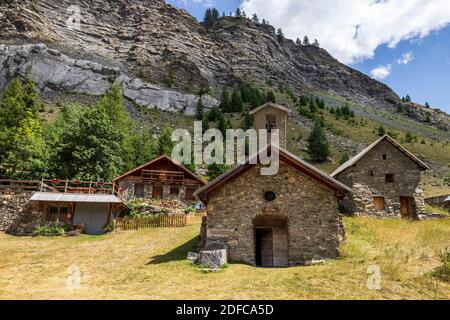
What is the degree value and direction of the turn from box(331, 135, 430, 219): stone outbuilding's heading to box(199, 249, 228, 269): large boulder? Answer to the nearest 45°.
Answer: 0° — it already faces it

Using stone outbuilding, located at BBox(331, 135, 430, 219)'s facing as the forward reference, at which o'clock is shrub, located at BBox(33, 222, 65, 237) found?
The shrub is roughly at 2 o'clock from the stone outbuilding.

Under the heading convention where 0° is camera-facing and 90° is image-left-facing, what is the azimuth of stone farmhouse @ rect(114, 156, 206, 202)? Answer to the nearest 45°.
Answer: approximately 0°

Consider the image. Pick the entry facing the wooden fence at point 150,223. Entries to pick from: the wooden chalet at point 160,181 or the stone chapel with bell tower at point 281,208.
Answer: the wooden chalet at point 160,181

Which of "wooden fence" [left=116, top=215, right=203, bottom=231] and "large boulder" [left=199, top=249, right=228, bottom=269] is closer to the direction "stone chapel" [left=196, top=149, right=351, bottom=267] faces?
the large boulder

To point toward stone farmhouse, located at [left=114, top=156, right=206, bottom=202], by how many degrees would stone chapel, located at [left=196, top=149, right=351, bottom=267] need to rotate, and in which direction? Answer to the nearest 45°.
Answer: approximately 135° to its right

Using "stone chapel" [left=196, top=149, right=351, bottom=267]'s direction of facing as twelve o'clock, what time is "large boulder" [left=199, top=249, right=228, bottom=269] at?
The large boulder is roughly at 2 o'clock from the stone chapel.
